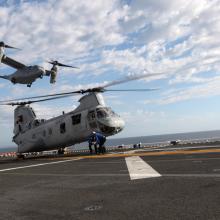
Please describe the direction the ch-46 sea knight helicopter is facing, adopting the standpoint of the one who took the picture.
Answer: facing the viewer and to the right of the viewer

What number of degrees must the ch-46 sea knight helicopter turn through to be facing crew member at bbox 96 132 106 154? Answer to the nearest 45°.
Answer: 0° — it already faces them
